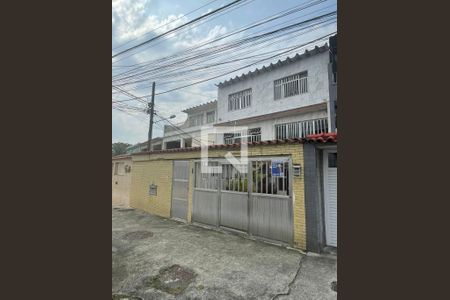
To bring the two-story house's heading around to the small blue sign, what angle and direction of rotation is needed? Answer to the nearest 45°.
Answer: approximately 45° to its left

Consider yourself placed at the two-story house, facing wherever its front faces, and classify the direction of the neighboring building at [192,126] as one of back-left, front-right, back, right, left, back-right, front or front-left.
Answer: right

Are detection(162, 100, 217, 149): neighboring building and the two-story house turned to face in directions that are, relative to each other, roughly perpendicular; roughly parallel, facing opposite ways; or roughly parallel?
roughly parallel

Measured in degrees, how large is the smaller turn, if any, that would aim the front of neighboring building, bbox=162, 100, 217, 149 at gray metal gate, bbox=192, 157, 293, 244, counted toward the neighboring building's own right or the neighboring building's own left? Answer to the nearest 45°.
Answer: approximately 45° to the neighboring building's own left

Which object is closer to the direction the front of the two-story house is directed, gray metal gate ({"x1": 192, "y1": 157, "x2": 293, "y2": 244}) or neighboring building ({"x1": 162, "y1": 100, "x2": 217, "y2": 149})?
the gray metal gate

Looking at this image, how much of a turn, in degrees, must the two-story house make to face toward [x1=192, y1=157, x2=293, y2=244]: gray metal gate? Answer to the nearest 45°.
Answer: approximately 45° to its left

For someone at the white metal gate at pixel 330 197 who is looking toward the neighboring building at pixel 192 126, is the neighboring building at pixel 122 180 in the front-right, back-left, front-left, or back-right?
front-left

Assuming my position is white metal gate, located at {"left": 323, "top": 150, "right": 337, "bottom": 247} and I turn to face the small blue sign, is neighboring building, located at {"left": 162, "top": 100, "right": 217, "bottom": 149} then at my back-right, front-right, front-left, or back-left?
front-right

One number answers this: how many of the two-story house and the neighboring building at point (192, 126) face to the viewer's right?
0

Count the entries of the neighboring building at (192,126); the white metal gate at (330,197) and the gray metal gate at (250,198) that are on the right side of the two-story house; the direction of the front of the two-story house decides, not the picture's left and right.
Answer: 1

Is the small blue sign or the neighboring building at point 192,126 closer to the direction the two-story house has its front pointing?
the small blue sign

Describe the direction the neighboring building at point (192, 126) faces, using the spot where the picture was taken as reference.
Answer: facing the viewer and to the left of the viewer

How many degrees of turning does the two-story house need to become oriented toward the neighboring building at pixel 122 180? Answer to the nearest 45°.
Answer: approximately 45° to its right
